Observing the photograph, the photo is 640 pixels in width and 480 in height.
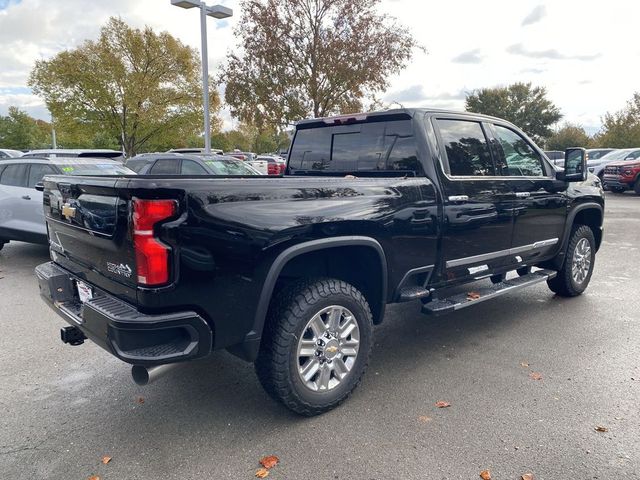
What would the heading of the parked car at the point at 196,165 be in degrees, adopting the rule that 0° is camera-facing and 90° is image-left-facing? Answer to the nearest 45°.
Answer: approximately 315°

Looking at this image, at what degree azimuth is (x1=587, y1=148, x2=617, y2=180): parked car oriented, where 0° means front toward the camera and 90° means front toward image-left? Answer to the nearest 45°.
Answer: approximately 45°

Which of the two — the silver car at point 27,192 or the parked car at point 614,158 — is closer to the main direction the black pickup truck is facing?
the parked car

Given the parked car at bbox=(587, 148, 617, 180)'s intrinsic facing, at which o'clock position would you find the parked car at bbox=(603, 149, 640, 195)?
the parked car at bbox=(603, 149, 640, 195) is roughly at 10 o'clock from the parked car at bbox=(587, 148, 617, 180).

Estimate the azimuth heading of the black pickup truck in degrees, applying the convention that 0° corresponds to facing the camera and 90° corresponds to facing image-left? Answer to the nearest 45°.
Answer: approximately 225°

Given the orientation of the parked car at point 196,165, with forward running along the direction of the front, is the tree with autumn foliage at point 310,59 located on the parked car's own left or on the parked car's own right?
on the parked car's own left
